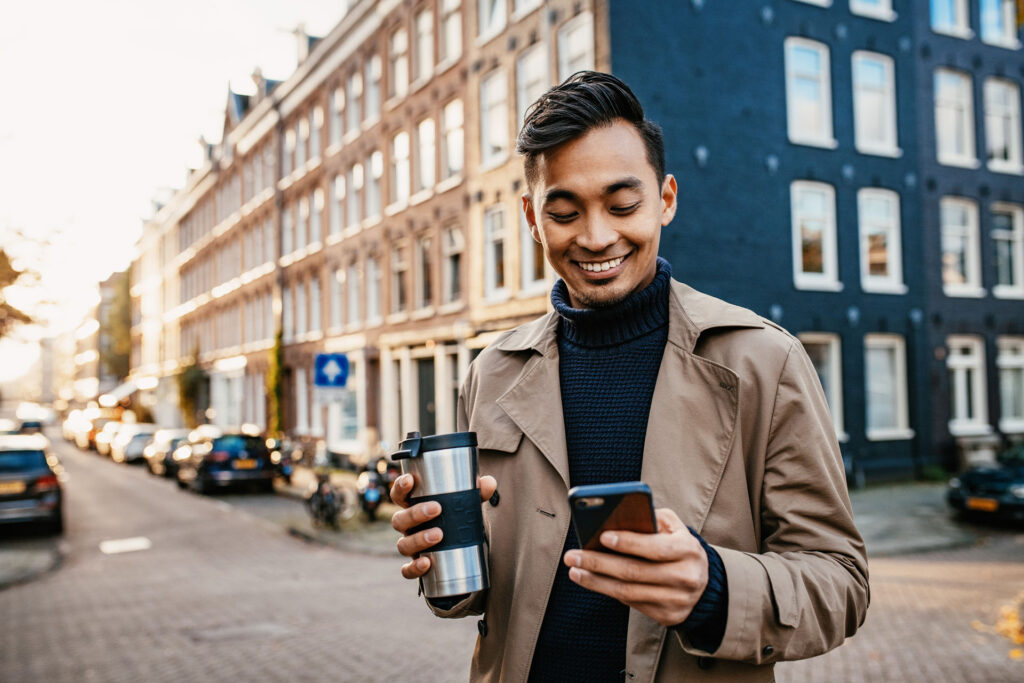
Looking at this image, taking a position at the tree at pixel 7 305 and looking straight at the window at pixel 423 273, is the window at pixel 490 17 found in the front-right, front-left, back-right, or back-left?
front-right

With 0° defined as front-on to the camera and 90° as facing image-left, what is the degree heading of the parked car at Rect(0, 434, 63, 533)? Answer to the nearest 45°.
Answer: approximately 180°

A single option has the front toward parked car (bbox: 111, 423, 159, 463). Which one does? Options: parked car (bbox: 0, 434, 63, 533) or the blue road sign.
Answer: parked car (bbox: 0, 434, 63, 533)

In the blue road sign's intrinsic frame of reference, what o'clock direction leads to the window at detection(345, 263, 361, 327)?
The window is roughly at 6 o'clock from the blue road sign.

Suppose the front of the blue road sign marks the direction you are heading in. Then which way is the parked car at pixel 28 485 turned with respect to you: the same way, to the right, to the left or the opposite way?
the opposite way

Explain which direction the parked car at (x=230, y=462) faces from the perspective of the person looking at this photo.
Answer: facing away from the viewer and to the left of the viewer

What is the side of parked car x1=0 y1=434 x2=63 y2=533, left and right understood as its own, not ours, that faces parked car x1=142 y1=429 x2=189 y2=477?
front

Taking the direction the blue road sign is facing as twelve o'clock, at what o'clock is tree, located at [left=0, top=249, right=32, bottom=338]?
The tree is roughly at 4 o'clock from the blue road sign.

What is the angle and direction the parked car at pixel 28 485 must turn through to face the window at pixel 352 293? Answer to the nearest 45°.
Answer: approximately 45° to its right

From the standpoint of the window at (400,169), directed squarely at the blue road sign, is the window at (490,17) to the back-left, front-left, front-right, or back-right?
front-left

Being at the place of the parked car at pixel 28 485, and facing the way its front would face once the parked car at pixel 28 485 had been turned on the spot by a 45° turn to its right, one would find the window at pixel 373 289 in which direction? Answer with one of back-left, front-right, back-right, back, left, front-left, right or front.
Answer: front

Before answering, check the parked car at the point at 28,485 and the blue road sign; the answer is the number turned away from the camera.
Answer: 1

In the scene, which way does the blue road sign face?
toward the camera

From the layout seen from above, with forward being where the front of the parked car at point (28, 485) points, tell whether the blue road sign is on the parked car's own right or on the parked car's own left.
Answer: on the parked car's own right

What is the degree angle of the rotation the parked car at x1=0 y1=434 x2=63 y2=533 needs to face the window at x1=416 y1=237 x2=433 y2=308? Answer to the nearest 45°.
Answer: approximately 45° to its right
